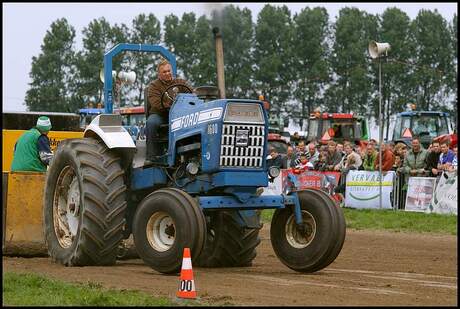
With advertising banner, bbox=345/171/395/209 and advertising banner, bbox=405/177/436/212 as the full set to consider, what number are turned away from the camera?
0

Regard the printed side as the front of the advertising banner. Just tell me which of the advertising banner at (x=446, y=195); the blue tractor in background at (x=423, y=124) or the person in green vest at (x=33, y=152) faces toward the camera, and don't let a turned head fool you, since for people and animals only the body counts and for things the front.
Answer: the advertising banner

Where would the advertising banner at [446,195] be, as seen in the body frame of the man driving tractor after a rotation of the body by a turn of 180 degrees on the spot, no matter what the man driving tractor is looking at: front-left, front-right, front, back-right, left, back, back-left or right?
right

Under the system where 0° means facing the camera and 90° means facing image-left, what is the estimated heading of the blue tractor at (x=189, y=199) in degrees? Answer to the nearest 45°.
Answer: approximately 315°

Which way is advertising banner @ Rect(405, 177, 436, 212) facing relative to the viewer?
toward the camera

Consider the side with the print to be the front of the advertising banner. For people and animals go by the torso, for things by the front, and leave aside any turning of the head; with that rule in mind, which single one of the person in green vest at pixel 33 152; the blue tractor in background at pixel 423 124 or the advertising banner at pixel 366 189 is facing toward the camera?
the advertising banner

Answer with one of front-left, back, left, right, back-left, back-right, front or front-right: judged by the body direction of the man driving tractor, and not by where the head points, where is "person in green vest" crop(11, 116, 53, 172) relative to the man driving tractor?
back
